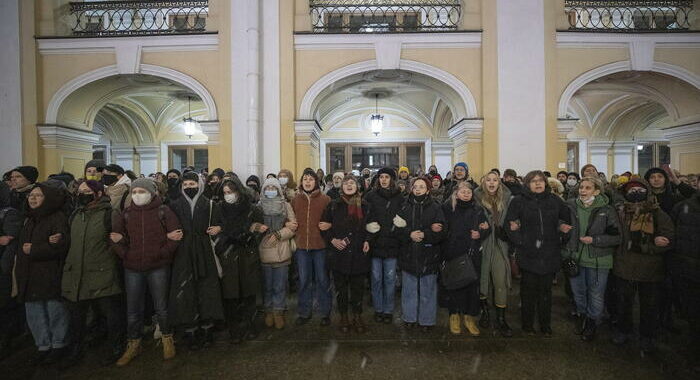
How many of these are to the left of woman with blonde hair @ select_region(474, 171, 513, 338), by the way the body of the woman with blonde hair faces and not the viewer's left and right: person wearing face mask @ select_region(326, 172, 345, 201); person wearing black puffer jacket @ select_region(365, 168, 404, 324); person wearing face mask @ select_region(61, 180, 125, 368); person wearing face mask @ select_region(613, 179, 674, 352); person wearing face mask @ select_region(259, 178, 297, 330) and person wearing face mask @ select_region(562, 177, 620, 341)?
2

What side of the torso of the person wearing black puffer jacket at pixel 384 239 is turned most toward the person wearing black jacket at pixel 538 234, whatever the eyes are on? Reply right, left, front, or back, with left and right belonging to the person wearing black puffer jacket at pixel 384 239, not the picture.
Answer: left

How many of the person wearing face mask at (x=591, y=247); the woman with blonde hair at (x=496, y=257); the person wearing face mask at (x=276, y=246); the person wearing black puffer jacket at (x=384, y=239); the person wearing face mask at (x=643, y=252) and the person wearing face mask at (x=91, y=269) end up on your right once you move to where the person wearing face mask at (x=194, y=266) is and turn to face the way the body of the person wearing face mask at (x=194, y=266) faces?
1

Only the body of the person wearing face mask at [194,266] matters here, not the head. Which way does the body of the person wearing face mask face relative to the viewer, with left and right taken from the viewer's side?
facing the viewer

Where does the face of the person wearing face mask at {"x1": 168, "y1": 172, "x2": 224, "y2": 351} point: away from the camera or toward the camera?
toward the camera

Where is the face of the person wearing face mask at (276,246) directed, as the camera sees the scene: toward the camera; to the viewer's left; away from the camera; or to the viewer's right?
toward the camera

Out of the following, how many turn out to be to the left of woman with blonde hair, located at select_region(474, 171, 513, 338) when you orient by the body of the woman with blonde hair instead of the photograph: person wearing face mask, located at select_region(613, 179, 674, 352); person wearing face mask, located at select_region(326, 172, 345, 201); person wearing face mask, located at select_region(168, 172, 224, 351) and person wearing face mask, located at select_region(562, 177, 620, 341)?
2

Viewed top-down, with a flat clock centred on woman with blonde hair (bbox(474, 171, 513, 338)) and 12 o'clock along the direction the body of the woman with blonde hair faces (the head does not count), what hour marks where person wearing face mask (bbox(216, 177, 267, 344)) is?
The person wearing face mask is roughly at 2 o'clock from the woman with blonde hair.

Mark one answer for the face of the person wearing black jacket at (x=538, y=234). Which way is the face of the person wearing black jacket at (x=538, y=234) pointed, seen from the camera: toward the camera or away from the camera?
toward the camera

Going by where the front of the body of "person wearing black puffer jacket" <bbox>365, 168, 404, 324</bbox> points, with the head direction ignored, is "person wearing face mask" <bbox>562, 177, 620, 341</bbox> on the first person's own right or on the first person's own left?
on the first person's own left

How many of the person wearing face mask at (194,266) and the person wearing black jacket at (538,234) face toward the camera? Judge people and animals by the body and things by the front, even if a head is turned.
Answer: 2

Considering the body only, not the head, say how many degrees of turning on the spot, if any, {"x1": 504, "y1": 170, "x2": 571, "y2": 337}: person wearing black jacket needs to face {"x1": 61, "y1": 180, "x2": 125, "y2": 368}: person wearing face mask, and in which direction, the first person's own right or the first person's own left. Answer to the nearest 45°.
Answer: approximately 45° to the first person's own right

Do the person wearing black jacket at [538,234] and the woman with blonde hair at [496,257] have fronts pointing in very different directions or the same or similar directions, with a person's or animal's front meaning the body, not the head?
same or similar directions

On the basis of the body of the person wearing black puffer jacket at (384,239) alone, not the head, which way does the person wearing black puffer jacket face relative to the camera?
toward the camera

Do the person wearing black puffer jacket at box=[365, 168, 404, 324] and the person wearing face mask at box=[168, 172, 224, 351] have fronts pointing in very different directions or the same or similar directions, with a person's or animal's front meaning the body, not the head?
same or similar directions

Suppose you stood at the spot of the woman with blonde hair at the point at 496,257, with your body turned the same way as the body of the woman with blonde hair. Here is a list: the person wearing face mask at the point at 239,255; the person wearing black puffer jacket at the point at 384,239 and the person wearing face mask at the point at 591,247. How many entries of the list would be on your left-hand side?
1

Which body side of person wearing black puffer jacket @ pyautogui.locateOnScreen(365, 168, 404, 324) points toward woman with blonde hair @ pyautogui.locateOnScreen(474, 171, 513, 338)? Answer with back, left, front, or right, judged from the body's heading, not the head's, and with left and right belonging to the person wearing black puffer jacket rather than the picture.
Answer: left
